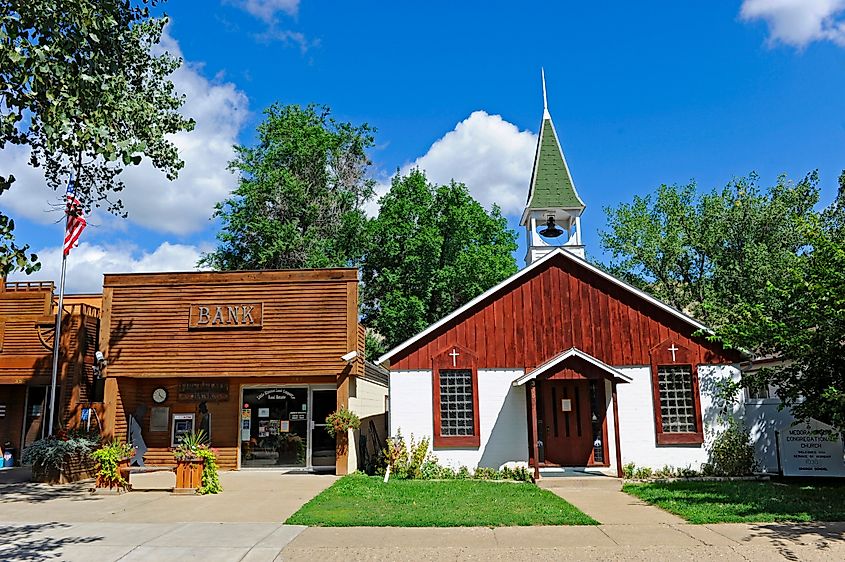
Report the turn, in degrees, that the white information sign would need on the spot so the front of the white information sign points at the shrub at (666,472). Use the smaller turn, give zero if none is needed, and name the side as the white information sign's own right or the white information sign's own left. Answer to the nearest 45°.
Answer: approximately 90° to the white information sign's own right

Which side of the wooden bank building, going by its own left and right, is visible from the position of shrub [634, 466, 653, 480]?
left

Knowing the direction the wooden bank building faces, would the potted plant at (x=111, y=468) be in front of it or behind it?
in front

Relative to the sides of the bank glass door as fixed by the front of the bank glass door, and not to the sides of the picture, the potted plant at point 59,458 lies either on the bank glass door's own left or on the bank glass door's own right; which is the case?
on the bank glass door's own right

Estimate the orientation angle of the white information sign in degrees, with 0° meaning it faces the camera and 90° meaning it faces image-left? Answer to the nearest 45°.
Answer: approximately 0°

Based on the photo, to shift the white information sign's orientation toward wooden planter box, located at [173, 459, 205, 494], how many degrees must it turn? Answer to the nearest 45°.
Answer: approximately 45° to its right

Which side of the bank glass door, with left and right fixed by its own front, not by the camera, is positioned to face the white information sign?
left

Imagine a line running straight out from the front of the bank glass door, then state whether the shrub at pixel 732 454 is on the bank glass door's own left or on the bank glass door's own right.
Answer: on the bank glass door's own left

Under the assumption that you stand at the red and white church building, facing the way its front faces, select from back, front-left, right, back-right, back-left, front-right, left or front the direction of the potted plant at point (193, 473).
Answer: front-right

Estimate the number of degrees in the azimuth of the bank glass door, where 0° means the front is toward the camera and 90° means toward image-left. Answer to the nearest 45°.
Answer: approximately 0°
